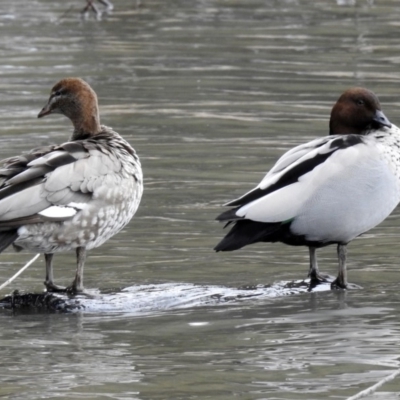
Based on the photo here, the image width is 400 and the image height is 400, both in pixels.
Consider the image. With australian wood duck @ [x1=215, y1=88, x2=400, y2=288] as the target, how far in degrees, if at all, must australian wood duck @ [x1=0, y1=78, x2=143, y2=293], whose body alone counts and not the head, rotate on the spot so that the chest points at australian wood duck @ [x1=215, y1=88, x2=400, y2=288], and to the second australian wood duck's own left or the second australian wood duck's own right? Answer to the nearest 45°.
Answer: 0° — it already faces it

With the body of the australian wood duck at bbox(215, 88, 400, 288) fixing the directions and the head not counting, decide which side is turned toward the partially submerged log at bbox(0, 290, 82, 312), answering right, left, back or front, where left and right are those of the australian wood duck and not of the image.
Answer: back

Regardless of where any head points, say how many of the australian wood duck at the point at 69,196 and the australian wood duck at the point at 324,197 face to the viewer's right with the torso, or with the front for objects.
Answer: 2

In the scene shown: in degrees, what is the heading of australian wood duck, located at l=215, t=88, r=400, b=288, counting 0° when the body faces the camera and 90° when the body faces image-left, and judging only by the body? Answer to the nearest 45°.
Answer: approximately 270°

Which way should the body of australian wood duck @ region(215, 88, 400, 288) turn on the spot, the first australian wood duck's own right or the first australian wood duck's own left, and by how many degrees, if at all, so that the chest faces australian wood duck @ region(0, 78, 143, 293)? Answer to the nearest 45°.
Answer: approximately 180°

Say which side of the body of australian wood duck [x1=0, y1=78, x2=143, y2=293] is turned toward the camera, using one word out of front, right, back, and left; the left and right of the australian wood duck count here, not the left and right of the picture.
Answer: right
